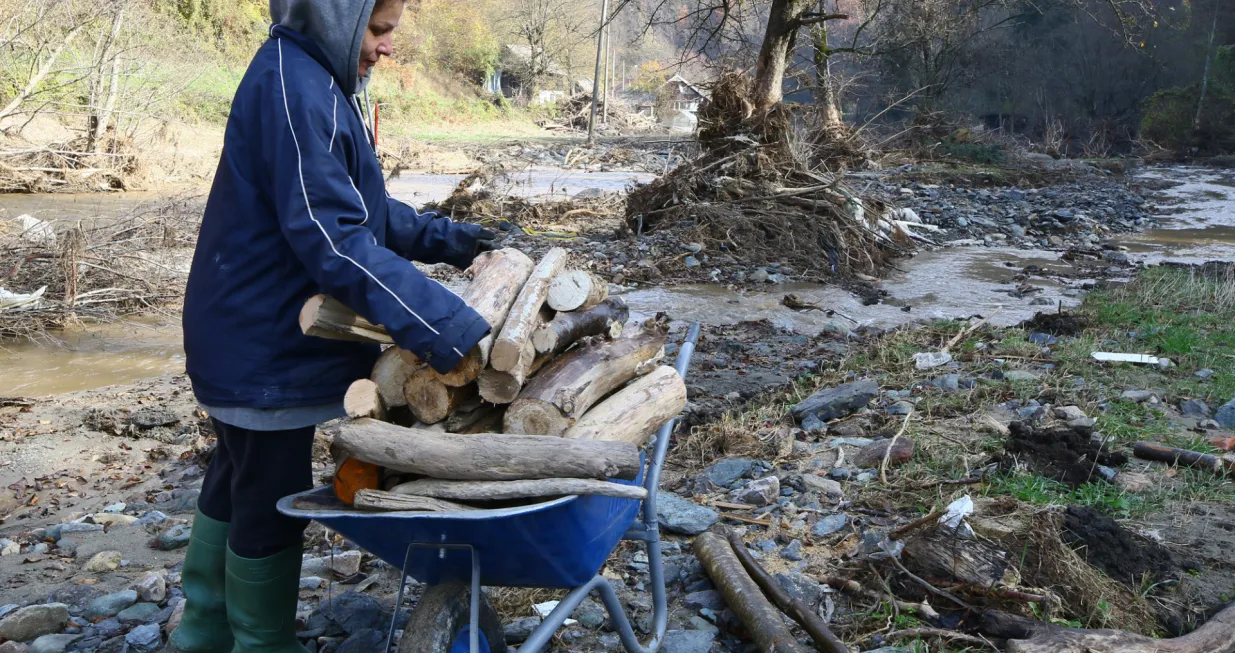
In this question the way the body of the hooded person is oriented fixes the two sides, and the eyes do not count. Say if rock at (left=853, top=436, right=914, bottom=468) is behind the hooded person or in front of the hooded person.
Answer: in front

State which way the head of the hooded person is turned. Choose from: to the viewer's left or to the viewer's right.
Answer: to the viewer's right

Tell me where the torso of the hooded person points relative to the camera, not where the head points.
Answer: to the viewer's right

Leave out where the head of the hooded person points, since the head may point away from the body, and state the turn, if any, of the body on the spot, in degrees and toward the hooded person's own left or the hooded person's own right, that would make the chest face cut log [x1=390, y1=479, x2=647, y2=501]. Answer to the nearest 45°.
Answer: approximately 45° to the hooded person's own right

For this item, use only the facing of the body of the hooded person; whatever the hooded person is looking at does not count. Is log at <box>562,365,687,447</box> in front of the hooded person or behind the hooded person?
in front
